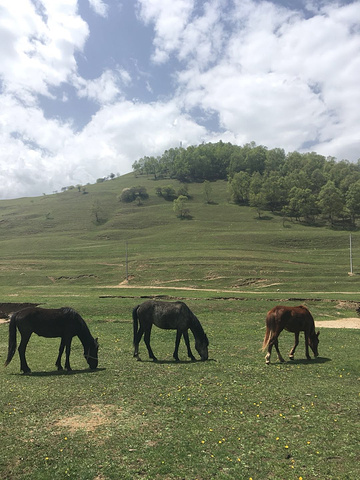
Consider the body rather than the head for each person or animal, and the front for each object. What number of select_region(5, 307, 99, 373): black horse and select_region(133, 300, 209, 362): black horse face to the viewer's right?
2

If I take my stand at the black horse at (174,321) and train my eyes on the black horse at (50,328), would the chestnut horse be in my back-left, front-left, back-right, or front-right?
back-left

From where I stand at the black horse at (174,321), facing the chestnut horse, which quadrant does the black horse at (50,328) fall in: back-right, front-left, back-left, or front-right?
back-right

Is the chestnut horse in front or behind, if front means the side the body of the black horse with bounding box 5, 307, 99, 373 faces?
in front

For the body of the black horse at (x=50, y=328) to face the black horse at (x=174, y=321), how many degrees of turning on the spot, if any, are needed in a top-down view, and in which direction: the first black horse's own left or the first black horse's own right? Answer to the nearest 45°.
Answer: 0° — it already faces it

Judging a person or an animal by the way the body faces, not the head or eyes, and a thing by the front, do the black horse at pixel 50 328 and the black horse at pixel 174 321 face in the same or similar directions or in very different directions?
same or similar directions

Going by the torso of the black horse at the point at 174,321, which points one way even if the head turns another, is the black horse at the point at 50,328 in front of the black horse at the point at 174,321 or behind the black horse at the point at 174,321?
behind

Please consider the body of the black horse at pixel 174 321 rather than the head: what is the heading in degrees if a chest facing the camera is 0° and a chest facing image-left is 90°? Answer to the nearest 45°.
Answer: approximately 270°

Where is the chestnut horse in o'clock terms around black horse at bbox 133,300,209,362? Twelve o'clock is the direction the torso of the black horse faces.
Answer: The chestnut horse is roughly at 12 o'clock from the black horse.

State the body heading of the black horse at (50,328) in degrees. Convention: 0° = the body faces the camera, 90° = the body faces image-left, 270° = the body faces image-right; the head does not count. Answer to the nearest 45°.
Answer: approximately 270°
